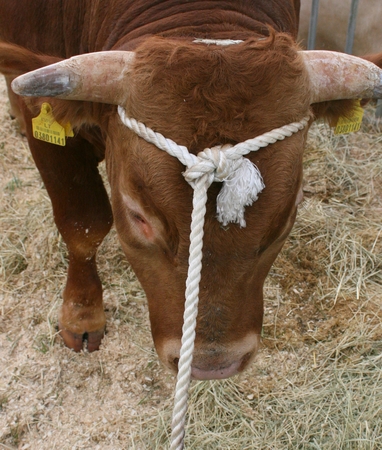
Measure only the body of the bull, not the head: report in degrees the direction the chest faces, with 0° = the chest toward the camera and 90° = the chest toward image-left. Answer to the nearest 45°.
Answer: approximately 0°
